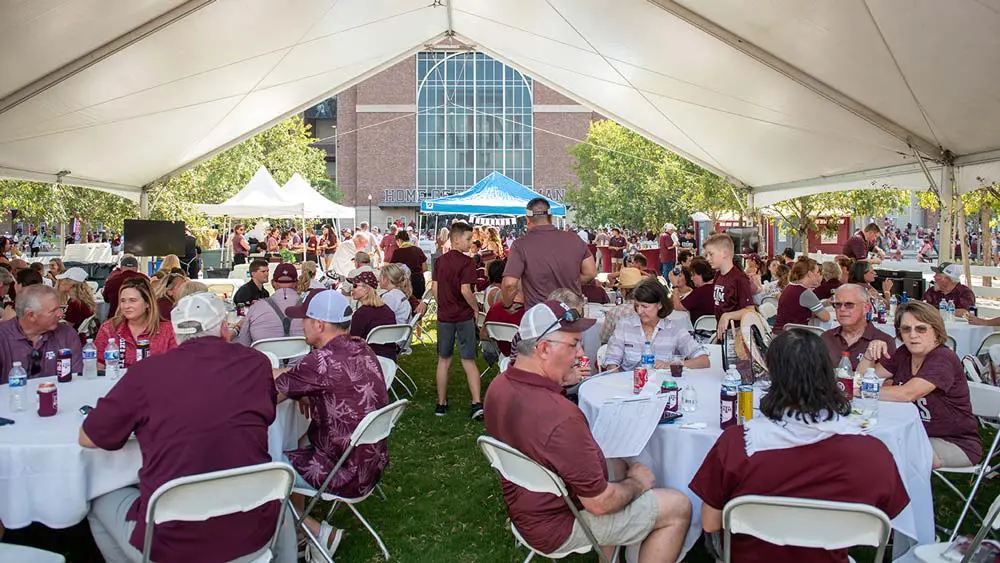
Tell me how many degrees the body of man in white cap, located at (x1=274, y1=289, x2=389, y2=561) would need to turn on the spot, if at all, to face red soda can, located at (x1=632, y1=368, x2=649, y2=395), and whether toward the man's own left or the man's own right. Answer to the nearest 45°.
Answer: approximately 135° to the man's own right

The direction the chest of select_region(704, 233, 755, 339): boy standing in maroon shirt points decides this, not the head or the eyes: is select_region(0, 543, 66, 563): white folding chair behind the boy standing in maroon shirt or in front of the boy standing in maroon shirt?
in front

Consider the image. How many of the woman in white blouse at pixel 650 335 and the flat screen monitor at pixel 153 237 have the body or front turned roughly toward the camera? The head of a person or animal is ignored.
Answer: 2

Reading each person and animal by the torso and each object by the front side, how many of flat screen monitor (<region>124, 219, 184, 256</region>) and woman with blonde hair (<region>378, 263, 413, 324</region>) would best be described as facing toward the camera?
1

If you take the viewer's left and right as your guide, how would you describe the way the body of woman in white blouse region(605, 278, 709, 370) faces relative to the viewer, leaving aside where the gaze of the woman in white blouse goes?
facing the viewer

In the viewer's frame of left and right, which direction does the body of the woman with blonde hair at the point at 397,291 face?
facing to the left of the viewer

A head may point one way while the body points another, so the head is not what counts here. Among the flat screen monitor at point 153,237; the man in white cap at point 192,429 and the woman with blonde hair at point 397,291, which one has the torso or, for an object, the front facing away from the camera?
the man in white cap

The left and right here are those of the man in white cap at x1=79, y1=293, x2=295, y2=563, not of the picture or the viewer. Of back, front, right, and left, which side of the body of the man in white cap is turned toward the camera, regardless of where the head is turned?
back

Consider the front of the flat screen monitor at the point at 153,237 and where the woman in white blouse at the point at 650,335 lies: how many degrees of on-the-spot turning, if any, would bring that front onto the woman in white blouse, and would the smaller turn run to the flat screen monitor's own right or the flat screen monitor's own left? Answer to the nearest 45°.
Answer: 0° — it already faces them

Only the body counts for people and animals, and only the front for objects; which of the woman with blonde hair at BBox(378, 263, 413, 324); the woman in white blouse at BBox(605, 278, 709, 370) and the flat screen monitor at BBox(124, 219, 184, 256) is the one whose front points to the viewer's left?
the woman with blonde hair

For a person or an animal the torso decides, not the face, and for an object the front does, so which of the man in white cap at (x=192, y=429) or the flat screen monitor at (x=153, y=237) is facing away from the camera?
the man in white cap

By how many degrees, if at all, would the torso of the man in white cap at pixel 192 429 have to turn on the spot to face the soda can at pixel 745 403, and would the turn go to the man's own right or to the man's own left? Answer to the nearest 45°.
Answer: approximately 90° to the man's own right

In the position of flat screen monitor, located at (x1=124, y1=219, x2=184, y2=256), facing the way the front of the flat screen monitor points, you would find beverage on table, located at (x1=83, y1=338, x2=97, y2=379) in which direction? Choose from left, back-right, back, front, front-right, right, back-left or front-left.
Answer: front

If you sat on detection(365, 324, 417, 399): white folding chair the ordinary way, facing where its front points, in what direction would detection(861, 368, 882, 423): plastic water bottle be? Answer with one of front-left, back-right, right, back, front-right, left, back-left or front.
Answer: back

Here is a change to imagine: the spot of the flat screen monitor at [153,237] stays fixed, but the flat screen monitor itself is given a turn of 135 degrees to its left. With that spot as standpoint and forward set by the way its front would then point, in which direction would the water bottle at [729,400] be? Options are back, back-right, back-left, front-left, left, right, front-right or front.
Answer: back-right

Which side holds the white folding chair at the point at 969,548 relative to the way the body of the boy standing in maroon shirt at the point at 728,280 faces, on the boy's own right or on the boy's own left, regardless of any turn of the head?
on the boy's own left

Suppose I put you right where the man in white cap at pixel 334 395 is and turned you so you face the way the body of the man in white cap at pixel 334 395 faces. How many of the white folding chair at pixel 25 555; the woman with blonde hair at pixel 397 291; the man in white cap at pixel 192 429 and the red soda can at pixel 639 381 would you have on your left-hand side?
2

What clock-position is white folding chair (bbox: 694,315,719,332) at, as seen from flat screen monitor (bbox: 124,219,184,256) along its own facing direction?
The white folding chair is roughly at 11 o'clock from the flat screen monitor.

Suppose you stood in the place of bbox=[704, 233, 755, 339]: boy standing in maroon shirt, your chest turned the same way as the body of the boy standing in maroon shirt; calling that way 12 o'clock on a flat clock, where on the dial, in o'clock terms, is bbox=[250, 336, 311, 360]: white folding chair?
The white folding chair is roughly at 1 o'clock from the boy standing in maroon shirt.

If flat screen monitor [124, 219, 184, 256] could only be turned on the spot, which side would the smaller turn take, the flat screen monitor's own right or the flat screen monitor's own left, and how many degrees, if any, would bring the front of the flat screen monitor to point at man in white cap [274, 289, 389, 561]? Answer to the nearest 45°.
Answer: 0° — it already faces them
